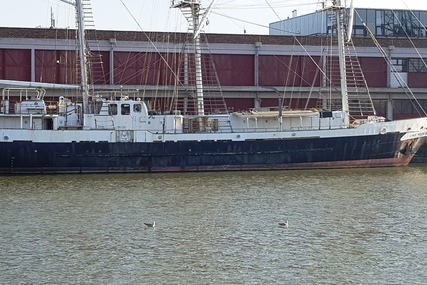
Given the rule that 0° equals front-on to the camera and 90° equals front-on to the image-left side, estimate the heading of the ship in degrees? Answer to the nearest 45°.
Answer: approximately 270°
